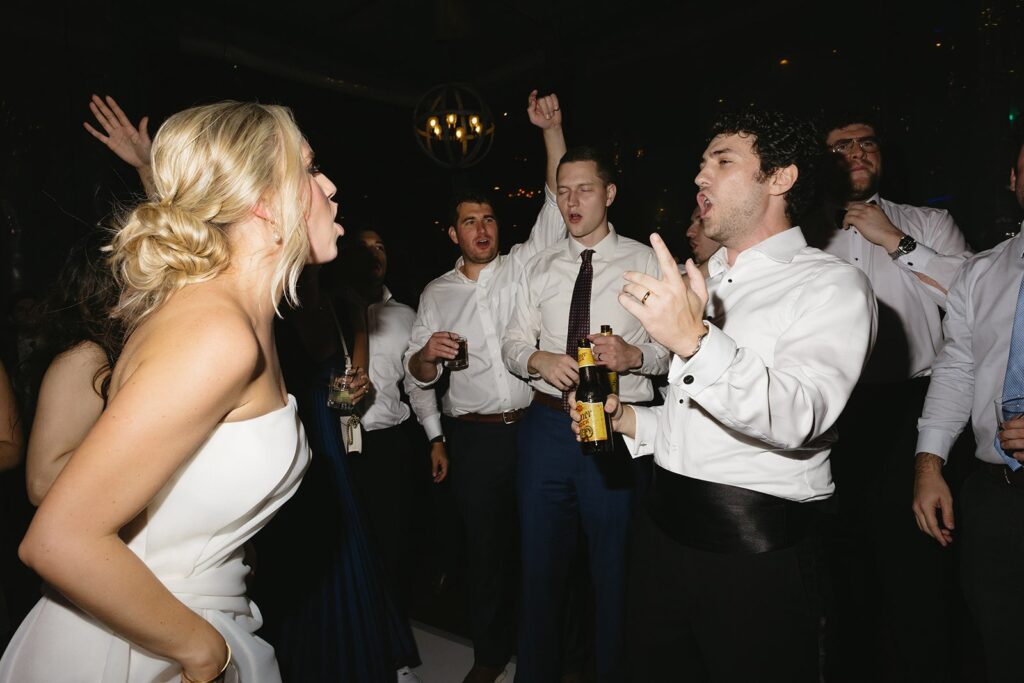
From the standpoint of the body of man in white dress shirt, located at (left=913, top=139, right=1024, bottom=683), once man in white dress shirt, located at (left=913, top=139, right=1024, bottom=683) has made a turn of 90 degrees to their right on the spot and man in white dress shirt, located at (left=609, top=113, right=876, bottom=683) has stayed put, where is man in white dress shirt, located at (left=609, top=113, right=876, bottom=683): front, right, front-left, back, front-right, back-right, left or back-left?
front

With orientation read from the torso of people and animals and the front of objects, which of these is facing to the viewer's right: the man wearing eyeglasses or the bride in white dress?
the bride in white dress

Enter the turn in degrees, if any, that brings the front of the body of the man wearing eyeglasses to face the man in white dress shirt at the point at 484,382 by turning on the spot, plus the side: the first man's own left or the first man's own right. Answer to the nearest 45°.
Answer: approximately 45° to the first man's own right

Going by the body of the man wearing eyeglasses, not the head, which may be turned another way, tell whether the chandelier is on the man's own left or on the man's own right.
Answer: on the man's own right

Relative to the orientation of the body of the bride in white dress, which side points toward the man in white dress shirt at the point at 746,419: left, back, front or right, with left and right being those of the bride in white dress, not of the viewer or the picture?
front

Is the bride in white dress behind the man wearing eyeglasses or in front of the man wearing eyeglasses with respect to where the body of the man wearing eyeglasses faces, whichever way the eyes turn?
in front

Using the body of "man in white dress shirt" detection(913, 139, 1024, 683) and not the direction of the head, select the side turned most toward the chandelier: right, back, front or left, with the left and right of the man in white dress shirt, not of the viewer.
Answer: back

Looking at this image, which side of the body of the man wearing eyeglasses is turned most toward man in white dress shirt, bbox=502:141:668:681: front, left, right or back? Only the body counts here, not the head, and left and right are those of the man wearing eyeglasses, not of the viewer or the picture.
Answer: front

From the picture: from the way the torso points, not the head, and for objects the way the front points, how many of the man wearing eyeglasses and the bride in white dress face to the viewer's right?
1

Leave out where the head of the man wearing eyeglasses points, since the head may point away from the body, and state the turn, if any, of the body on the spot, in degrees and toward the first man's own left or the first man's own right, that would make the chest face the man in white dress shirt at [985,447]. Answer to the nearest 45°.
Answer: approximately 45° to the first man's own left

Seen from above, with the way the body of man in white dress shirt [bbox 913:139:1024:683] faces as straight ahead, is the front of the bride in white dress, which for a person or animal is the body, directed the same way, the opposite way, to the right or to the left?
to the left

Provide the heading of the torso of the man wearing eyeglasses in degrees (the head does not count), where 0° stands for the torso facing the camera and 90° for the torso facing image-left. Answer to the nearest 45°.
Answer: approximately 45°

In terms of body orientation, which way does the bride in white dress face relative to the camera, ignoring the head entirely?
to the viewer's right

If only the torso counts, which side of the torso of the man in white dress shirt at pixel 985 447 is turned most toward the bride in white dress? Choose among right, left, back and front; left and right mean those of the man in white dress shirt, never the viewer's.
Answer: front
